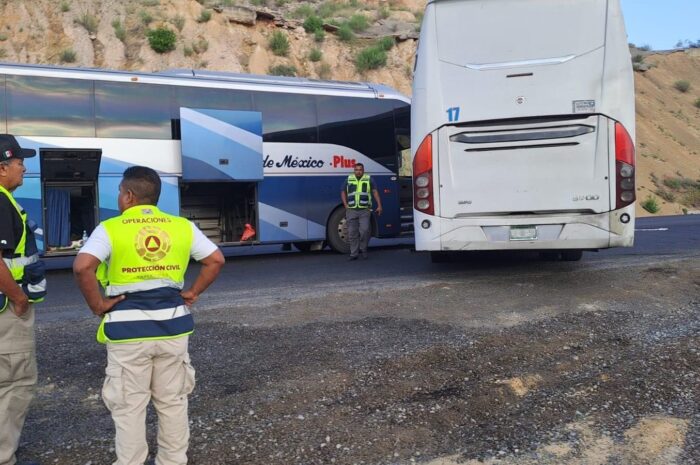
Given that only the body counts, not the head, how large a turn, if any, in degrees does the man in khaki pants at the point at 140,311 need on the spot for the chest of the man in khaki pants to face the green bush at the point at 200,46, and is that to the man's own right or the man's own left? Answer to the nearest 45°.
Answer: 0° — they already face it

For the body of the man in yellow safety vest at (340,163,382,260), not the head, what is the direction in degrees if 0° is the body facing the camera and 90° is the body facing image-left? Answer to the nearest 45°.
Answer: approximately 0°

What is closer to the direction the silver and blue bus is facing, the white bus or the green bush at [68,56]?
the white bus

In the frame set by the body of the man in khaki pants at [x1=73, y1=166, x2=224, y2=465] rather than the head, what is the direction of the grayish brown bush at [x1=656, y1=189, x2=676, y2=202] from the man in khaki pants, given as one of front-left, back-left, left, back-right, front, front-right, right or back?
front-right

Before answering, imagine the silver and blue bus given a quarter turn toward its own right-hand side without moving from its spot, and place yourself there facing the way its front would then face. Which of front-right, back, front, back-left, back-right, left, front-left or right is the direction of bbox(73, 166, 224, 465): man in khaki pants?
front

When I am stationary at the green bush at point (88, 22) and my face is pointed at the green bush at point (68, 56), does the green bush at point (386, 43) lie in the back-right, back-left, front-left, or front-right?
back-left

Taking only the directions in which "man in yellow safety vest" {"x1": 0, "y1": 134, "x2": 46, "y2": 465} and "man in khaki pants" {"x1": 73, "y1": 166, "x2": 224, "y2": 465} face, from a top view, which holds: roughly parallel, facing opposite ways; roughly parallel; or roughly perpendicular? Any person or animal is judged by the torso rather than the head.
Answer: roughly perpendicular

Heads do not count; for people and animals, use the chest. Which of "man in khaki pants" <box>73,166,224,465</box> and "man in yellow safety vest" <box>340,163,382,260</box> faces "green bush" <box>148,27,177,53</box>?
the man in khaki pants

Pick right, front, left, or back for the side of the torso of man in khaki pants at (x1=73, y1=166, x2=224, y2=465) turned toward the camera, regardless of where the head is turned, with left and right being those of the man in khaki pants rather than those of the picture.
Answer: back

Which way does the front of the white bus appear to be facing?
away from the camera

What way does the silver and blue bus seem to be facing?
to the viewer's right

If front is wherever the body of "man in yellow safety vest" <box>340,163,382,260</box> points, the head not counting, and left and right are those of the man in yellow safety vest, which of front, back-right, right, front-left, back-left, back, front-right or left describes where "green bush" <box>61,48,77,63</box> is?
back-right

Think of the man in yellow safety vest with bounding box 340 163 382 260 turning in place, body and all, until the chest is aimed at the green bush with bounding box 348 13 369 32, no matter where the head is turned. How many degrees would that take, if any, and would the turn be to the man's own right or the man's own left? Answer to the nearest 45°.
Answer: approximately 180°

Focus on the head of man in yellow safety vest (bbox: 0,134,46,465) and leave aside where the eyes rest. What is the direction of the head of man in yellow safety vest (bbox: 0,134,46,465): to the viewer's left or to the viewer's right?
to the viewer's right

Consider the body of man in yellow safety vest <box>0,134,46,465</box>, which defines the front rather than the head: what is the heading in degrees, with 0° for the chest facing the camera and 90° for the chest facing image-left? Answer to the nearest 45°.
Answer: approximately 270°
